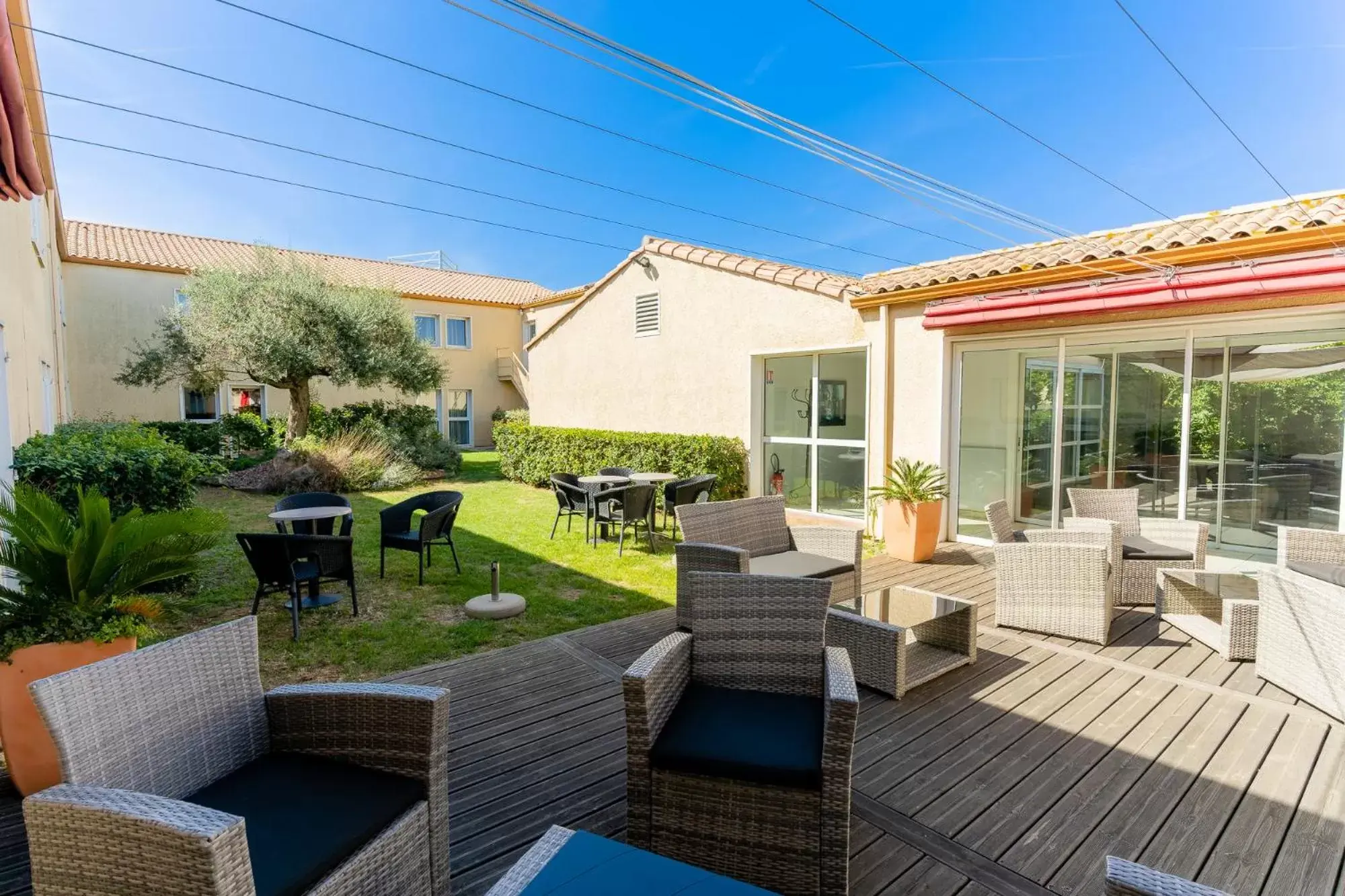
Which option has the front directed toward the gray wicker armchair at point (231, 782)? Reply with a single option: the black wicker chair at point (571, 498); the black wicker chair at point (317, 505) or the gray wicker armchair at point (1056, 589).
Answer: the black wicker chair at point (317, 505)

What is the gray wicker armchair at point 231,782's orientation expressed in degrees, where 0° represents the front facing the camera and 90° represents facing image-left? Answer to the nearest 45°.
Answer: approximately 315°

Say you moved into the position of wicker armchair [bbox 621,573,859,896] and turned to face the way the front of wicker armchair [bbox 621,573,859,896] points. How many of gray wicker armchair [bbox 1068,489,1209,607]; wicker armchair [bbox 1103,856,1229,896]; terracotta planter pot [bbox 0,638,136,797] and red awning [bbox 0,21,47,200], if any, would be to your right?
2

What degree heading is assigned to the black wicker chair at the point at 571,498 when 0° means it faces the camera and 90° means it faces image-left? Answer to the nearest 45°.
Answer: approximately 270°

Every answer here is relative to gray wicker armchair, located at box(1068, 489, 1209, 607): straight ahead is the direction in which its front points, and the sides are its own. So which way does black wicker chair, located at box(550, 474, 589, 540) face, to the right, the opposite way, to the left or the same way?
to the left

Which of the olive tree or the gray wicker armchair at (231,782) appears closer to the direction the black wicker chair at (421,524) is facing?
the gray wicker armchair

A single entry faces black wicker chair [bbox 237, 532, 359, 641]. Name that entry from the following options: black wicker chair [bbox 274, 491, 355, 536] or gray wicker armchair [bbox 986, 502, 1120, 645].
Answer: black wicker chair [bbox 274, 491, 355, 536]

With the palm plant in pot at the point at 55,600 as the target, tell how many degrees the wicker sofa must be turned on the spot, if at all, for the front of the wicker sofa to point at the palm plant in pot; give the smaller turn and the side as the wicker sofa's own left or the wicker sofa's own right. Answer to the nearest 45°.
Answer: approximately 90° to the wicker sofa's own right

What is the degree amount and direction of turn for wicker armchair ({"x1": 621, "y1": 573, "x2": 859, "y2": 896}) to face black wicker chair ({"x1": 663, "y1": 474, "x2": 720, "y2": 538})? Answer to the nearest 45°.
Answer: approximately 180°

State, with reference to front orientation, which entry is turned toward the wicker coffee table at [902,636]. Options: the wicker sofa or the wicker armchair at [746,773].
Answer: the wicker sofa

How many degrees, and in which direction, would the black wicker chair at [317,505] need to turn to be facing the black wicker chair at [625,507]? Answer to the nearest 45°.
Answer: approximately 90° to its left

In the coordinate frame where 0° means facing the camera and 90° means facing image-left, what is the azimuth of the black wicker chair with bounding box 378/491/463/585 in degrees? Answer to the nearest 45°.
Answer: approximately 45°
